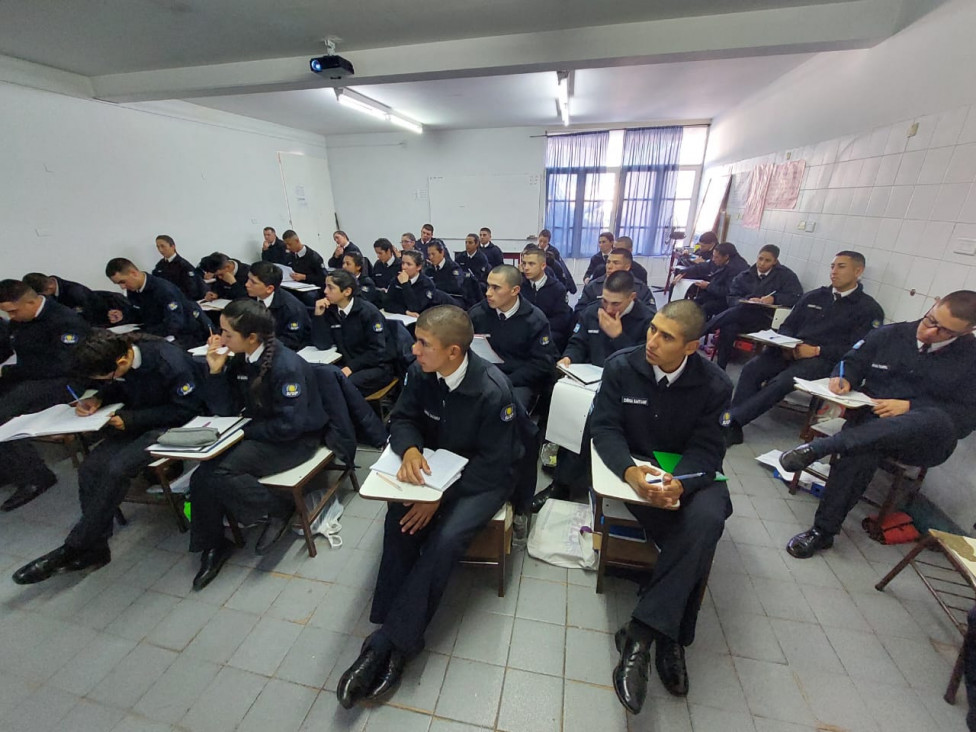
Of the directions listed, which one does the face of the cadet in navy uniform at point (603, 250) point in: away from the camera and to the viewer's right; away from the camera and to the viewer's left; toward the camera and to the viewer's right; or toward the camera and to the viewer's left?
toward the camera and to the viewer's left

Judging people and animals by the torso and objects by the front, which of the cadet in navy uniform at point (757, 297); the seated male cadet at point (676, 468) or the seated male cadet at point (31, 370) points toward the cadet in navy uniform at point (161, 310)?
the cadet in navy uniform at point (757, 297)

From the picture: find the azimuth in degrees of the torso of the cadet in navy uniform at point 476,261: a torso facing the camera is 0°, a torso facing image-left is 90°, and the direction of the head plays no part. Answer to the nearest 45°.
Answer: approximately 45°

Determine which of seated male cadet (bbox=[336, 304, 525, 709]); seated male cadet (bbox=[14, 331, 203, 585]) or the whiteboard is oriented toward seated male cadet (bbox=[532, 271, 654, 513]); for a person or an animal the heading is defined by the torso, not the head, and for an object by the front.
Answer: the whiteboard

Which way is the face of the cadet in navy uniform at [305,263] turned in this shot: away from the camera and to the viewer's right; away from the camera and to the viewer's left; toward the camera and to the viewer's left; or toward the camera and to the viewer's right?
toward the camera and to the viewer's left

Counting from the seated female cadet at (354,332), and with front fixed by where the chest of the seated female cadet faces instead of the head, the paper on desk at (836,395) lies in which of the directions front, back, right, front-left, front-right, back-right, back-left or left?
left

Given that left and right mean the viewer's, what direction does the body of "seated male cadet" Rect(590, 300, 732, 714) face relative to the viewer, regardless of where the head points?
facing the viewer

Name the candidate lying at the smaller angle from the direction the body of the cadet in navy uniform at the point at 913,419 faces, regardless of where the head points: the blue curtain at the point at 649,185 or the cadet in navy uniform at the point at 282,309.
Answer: the cadet in navy uniform

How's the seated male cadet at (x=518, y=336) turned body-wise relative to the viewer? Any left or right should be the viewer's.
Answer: facing the viewer and to the left of the viewer

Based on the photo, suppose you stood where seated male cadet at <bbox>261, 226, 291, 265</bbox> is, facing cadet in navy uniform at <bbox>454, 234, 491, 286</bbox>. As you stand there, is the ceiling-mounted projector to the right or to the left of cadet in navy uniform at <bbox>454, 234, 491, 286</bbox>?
right

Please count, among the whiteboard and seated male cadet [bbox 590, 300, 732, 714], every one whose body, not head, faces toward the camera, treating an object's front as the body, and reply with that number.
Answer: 2

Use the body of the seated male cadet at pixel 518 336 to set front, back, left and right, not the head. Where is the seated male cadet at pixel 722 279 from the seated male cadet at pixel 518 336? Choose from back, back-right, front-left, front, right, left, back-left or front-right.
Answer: back

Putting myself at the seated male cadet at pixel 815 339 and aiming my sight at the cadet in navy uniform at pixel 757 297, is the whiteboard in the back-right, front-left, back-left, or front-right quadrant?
front-left

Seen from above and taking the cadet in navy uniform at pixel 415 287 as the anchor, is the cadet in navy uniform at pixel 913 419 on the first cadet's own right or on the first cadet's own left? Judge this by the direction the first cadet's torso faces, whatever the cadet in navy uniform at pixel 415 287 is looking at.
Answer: on the first cadet's own left

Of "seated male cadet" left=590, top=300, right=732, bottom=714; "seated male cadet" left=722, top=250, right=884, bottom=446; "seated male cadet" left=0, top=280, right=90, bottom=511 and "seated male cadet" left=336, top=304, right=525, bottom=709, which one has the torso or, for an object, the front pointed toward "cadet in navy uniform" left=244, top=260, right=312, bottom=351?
"seated male cadet" left=722, top=250, right=884, bottom=446
